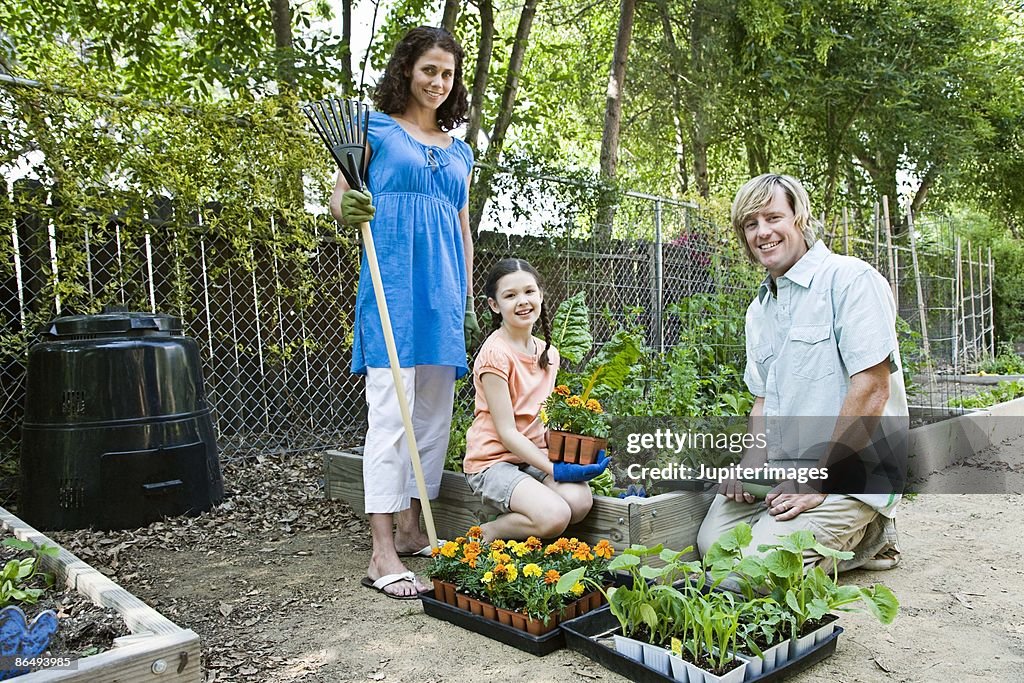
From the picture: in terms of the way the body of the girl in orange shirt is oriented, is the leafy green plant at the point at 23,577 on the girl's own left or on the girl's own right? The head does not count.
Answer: on the girl's own right

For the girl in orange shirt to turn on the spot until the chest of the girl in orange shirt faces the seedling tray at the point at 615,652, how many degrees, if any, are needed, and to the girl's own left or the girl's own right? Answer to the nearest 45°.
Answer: approximately 45° to the girl's own right

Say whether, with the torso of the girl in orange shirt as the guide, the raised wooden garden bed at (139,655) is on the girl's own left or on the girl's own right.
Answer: on the girl's own right

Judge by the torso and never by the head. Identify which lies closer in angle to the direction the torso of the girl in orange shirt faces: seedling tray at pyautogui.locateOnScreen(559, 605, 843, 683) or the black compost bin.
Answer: the seedling tray

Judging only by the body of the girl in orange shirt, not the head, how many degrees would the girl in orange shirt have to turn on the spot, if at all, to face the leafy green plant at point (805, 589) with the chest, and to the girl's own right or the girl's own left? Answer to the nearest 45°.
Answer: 0° — they already face it

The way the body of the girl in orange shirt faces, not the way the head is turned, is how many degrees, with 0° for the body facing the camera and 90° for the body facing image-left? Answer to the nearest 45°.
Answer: approximately 315°
